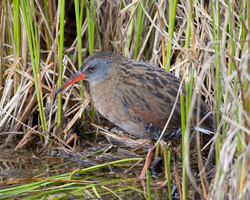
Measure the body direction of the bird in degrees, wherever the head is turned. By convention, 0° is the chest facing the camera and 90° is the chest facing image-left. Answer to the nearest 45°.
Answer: approximately 90°
